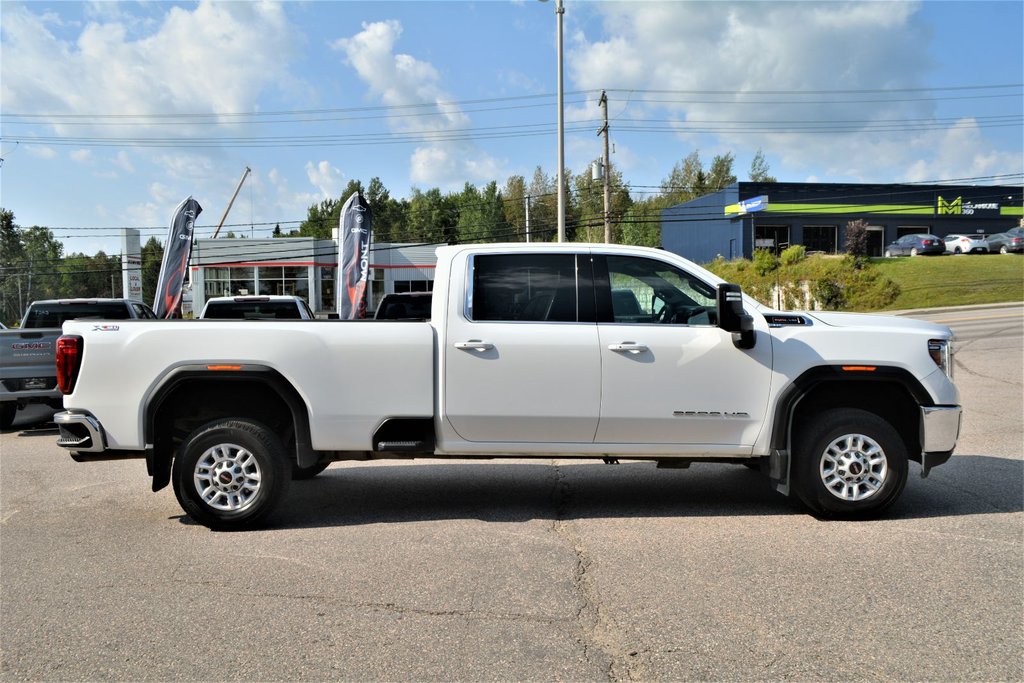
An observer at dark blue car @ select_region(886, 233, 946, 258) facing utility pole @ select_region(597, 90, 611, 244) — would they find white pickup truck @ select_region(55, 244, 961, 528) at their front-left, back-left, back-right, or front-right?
front-left

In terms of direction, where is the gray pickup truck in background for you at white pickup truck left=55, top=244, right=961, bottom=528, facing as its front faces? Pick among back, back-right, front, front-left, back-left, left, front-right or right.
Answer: back-left

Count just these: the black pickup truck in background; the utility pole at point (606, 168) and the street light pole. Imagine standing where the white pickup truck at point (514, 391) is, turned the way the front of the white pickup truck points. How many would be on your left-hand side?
3

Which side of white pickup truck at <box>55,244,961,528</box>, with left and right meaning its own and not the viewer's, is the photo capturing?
right

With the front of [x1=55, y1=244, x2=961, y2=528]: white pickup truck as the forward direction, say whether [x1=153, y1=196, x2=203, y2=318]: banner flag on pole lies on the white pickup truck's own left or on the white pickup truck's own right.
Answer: on the white pickup truck's own left

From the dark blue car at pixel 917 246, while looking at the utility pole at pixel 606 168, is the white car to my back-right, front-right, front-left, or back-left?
back-left

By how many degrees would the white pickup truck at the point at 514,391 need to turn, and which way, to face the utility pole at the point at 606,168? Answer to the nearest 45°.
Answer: approximately 90° to its left

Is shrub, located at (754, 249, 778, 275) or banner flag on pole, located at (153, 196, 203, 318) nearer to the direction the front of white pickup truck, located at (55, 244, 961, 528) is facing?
the shrub

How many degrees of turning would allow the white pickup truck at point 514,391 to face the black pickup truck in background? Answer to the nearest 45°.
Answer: approximately 90° to its left

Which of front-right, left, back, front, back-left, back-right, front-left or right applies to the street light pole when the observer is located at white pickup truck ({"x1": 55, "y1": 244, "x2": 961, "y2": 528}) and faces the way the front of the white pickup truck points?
left
